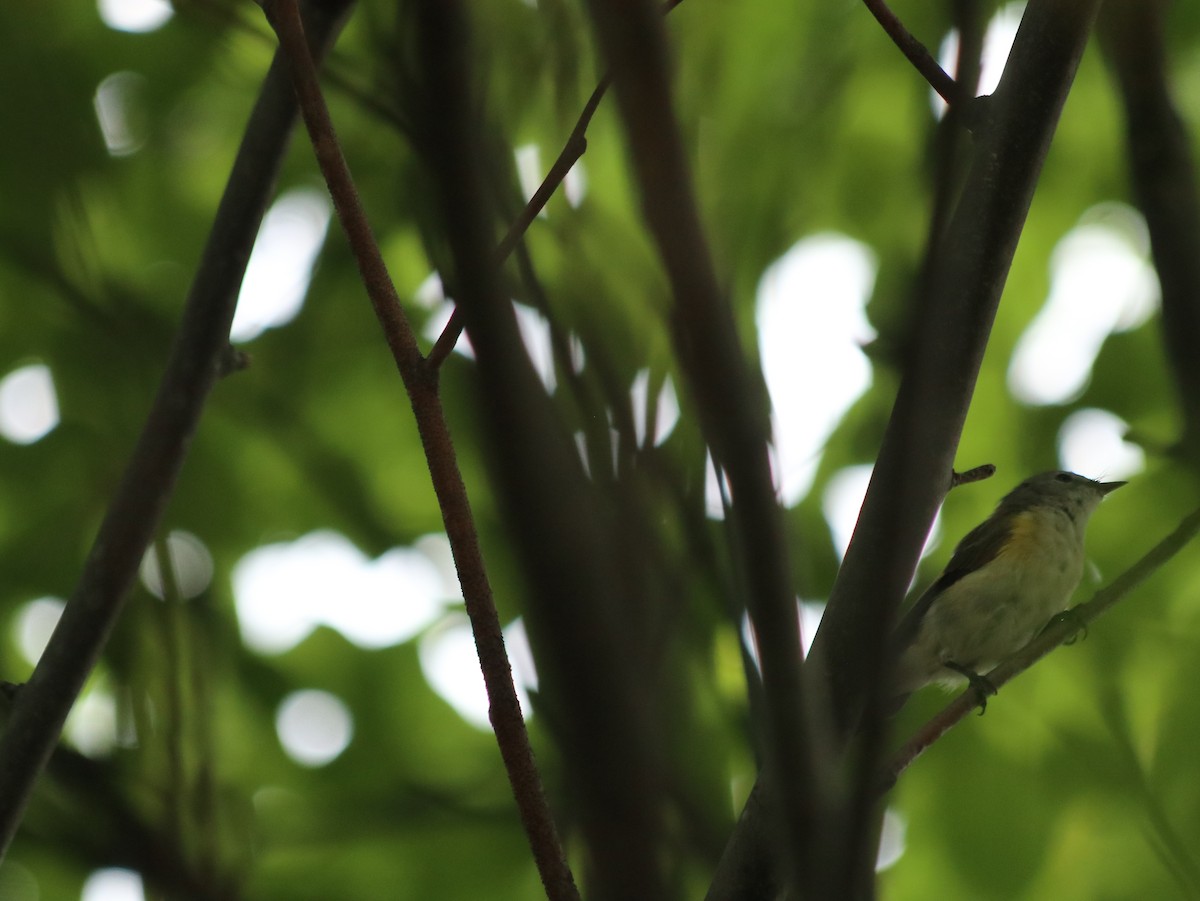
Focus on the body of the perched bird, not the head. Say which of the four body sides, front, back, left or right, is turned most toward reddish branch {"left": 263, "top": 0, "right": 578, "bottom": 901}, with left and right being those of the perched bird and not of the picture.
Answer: back

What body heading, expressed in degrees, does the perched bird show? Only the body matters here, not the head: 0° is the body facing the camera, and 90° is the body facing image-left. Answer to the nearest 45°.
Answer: approximately 270°

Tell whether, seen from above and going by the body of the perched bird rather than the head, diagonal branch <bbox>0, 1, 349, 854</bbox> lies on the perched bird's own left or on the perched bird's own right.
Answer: on the perched bird's own right

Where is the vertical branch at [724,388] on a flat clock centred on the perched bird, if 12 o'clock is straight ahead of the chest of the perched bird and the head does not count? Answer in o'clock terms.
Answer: The vertical branch is roughly at 3 o'clock from the perched bird.
